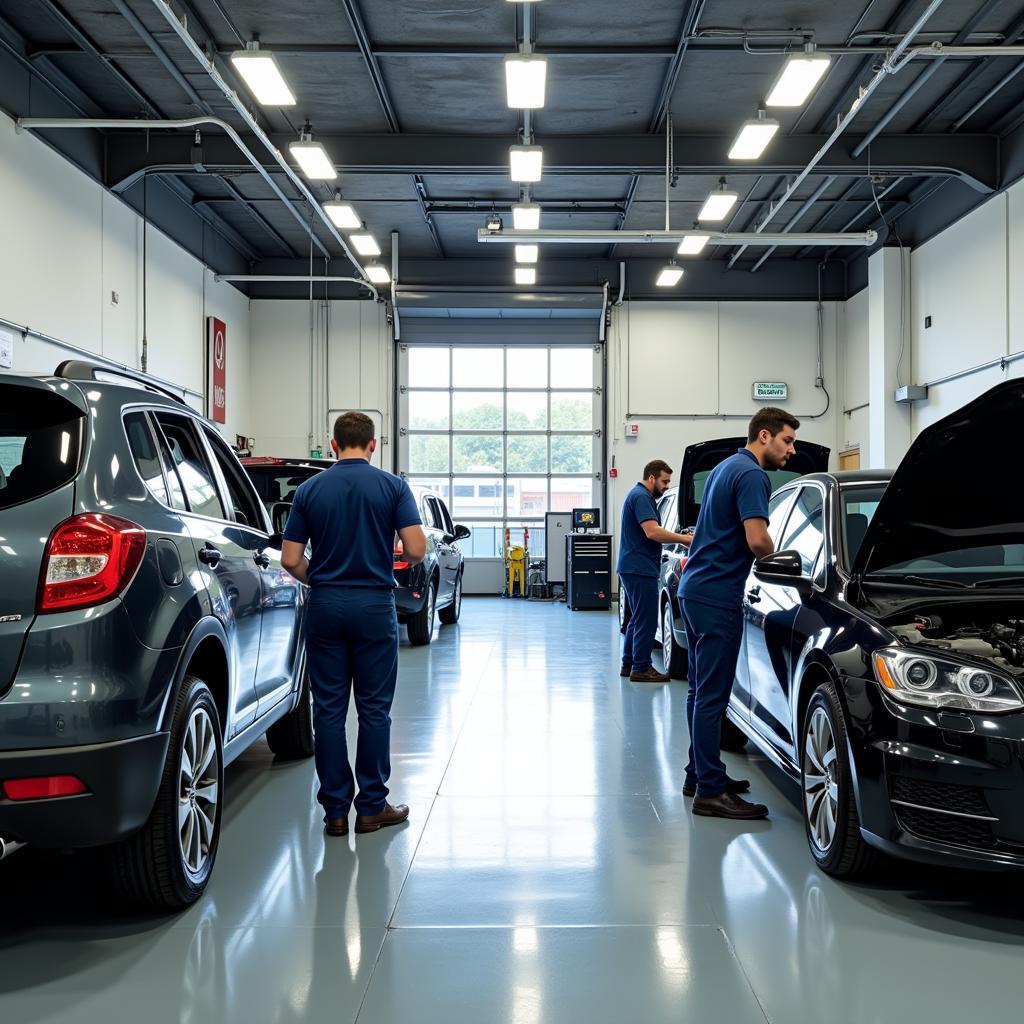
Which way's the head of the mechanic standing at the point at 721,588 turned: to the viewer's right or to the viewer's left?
to the viewer's right

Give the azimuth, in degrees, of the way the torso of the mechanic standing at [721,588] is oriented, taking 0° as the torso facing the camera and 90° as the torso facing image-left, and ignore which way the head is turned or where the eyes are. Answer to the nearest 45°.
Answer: approximately 270°

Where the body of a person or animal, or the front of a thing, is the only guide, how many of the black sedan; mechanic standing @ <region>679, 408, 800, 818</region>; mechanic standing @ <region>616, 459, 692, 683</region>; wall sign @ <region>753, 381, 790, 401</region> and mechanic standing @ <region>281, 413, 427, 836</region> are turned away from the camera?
1

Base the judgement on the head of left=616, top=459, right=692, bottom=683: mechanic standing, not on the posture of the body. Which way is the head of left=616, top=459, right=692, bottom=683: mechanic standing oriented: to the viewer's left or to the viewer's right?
to the viewer's right

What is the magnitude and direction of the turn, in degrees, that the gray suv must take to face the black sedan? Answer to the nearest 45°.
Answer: approximately 45° to its right

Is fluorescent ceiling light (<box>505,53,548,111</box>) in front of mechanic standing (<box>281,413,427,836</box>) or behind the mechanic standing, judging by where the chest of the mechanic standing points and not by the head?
in front

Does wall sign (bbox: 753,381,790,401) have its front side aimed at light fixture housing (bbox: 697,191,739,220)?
yes

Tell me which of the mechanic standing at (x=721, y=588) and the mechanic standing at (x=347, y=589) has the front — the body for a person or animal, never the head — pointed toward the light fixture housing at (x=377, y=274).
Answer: the mechanic standing at (x=347, y=589)

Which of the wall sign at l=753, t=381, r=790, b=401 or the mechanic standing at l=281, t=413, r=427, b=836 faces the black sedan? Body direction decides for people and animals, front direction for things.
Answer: the wall sign

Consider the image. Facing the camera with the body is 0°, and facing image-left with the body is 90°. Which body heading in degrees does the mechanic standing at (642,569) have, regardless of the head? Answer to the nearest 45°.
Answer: approximately 270°

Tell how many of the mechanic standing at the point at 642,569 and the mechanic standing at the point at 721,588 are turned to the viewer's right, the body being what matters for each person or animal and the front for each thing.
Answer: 2

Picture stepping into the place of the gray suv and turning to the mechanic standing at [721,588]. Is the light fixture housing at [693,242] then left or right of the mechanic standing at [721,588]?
left

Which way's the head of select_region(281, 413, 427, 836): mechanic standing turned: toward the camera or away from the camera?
away from the camera

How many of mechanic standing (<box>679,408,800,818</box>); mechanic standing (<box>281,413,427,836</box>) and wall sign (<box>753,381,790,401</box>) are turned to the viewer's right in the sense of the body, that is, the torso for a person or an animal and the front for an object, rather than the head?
1

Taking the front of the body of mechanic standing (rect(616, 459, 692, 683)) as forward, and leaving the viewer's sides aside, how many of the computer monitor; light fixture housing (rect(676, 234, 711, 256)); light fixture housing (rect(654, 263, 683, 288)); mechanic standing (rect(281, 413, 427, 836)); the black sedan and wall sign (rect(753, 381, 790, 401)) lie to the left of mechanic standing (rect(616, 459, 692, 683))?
4

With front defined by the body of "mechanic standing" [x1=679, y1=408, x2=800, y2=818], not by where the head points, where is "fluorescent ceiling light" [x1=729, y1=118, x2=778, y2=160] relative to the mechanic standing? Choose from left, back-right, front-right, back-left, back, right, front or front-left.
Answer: left

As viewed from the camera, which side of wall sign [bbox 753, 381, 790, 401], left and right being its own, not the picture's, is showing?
front

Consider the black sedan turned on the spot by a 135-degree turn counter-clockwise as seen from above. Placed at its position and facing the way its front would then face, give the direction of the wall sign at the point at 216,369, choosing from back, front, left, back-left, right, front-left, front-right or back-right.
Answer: front-left

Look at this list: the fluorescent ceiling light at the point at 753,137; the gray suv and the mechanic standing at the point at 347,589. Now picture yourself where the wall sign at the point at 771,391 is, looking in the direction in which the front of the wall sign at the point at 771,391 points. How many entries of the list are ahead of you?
3

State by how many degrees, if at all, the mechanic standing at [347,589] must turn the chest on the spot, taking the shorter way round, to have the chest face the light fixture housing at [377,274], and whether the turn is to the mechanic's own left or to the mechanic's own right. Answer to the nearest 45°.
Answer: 0° — they already face it

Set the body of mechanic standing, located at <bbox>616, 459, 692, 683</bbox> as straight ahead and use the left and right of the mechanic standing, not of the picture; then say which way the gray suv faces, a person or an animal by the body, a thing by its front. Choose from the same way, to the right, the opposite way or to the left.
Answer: to the left

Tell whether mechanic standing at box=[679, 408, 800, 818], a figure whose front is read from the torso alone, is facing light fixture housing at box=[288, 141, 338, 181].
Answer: no
